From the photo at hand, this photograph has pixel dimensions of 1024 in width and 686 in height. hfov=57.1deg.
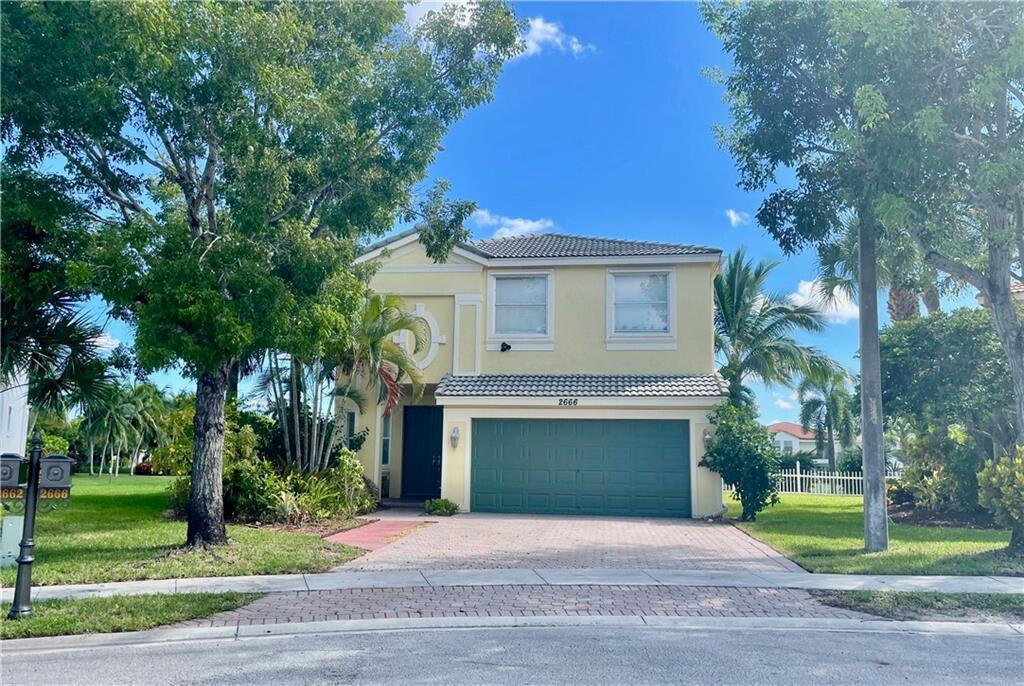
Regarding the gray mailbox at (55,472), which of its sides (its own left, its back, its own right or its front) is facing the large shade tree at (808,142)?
left

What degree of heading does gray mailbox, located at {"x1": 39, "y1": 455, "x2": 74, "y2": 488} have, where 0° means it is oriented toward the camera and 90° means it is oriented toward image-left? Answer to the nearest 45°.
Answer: approximately 0°

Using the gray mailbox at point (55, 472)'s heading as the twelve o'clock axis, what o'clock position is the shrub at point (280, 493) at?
The shrub is roughly at 7 o'clock from the gray mailbox.

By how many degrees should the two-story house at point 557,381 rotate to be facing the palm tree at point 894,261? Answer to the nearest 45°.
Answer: approximately 45° to its left

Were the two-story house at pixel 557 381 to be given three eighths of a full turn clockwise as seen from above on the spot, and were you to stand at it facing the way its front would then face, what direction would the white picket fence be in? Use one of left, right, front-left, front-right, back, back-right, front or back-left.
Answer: right

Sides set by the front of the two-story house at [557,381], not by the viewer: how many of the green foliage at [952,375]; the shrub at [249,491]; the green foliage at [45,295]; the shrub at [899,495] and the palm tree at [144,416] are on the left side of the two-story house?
2

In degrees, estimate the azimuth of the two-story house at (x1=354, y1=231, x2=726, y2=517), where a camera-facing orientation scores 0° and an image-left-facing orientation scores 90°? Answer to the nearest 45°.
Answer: approximately 0°

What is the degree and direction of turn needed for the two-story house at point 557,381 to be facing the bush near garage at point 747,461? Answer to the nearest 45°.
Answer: approximately 45° to its left

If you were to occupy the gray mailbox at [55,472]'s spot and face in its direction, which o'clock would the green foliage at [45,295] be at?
The green foliage is roughly at 6 o'clock from the gray mailbox.

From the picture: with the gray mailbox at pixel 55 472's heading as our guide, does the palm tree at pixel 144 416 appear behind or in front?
behind

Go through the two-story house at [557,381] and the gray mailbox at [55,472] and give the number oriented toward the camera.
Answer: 2
